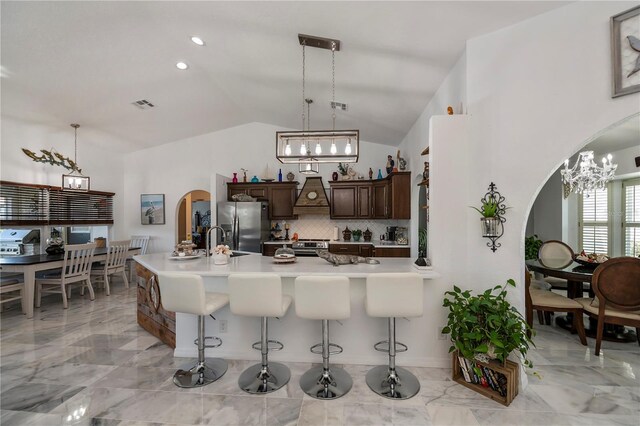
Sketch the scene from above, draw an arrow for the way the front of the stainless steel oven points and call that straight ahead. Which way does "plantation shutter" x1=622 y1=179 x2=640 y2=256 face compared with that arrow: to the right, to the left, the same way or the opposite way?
to the right

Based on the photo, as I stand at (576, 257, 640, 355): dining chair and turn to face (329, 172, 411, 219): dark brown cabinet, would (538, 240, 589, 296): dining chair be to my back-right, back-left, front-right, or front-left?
front-right

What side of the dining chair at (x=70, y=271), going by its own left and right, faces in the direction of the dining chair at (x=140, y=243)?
right

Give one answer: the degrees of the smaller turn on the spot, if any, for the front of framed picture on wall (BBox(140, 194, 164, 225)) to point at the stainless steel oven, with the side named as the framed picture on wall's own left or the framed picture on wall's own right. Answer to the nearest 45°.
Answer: approximately 45° to the framed picture on wall's own left

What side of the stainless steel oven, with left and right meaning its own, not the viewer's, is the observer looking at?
front

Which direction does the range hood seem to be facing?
toward the camera

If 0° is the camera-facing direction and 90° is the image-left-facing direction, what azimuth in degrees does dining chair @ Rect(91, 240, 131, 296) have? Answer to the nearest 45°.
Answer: approximately 135°

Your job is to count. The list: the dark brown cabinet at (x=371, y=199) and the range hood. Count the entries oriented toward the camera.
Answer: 2

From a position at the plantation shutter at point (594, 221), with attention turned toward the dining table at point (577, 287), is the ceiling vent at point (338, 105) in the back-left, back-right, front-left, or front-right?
front-right

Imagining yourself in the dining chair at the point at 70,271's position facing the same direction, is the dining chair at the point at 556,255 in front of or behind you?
behind

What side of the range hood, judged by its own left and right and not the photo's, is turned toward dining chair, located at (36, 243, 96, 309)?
right

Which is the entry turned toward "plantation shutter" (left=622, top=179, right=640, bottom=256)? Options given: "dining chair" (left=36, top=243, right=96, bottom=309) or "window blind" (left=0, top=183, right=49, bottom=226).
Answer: the window blind

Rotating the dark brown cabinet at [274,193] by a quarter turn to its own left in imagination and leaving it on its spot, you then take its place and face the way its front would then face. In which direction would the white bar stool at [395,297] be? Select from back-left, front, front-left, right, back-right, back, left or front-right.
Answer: right

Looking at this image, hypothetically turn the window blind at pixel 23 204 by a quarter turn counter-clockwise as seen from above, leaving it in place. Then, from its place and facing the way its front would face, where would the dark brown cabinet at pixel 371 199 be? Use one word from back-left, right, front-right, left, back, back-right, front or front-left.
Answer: right

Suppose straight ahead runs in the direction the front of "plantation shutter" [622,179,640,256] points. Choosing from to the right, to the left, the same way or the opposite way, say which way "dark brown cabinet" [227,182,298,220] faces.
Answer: to the left

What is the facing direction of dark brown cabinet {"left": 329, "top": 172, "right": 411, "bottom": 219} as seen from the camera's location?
facing the viewer

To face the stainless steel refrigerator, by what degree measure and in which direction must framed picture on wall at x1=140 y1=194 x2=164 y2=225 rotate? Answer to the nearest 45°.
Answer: approximately 45° to its left

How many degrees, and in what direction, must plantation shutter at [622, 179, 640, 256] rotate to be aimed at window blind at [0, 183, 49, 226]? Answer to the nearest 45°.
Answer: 0° — it already faces it
